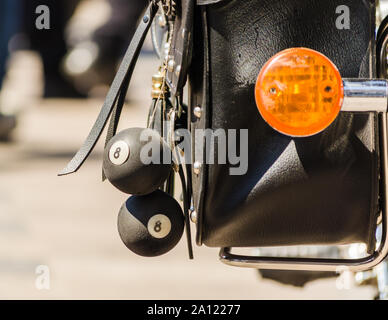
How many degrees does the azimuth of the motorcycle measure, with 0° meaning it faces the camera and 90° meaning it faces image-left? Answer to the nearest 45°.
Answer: approximately 180°
